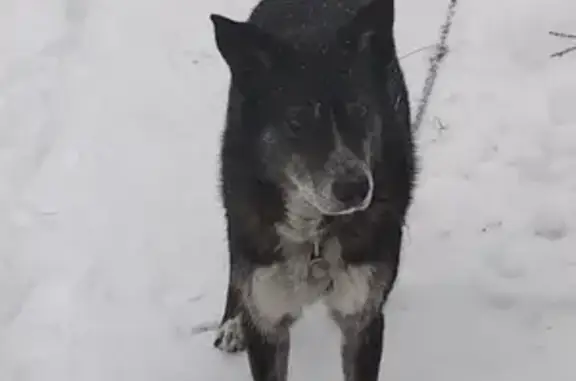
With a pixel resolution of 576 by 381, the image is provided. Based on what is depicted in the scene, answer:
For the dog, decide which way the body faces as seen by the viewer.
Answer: toward the camera

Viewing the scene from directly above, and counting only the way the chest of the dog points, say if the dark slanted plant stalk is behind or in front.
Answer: behind
